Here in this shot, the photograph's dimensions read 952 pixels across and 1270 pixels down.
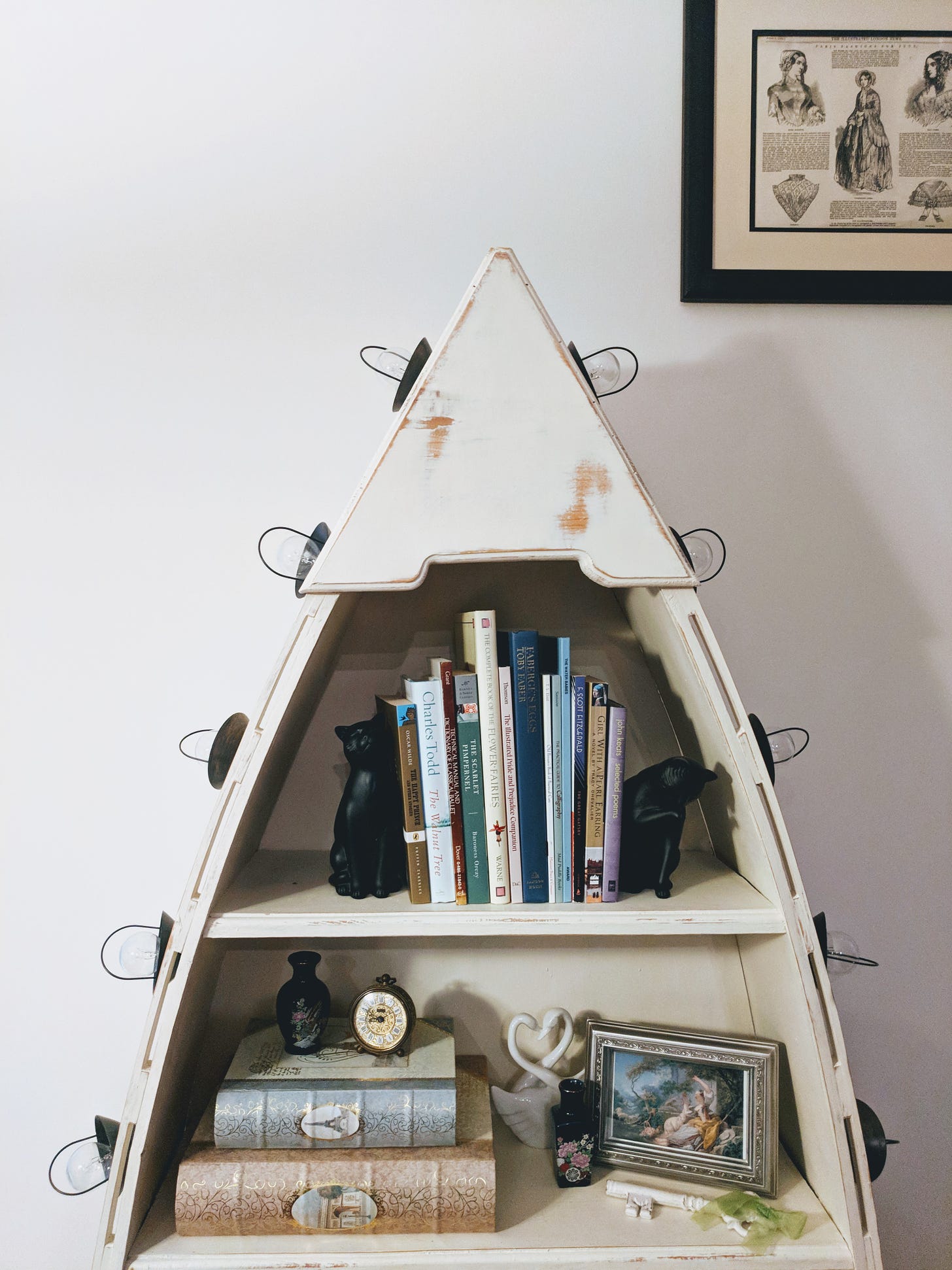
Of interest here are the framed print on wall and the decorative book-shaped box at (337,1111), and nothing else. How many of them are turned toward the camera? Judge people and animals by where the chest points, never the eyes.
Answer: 2

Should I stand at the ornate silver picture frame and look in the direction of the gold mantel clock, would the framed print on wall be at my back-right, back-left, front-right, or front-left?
back-right

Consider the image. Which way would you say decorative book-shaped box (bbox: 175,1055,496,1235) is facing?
toward the camera

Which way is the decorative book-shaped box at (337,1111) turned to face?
toward the camera

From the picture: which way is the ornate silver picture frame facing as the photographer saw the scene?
facing the viewer and to the left of the viewer
